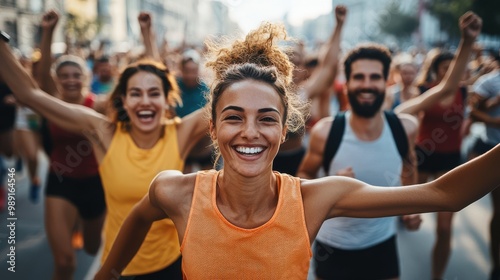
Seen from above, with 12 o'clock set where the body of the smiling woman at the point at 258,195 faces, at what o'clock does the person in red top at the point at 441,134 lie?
The person in red top is roughly at 7 o'clock from the smiling woman.

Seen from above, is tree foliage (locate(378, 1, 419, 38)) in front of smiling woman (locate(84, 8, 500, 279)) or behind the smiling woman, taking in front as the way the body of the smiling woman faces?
behind

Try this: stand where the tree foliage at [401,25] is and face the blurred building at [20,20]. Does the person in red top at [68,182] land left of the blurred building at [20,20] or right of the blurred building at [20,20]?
left

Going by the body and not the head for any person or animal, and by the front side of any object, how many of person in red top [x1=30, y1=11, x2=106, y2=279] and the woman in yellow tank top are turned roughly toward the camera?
2

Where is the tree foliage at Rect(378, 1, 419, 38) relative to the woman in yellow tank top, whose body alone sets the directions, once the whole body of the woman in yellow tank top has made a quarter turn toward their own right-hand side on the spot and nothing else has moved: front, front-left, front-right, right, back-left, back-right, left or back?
back-right

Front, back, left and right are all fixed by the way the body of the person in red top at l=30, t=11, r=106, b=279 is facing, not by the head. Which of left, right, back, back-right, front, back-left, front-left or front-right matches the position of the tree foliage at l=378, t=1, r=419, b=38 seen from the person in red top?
back-left

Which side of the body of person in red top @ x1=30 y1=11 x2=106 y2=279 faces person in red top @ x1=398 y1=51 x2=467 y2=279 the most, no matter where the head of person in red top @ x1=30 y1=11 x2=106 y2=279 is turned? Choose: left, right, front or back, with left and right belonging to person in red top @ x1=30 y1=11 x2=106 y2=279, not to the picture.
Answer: left

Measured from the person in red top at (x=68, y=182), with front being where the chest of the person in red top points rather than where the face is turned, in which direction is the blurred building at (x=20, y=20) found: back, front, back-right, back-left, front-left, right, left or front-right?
back

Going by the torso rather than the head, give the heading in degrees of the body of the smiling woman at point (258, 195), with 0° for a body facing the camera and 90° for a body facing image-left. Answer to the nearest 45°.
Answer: approximately 0°

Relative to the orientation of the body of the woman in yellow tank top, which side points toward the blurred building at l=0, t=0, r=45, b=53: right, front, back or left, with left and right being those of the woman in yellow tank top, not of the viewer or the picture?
back
